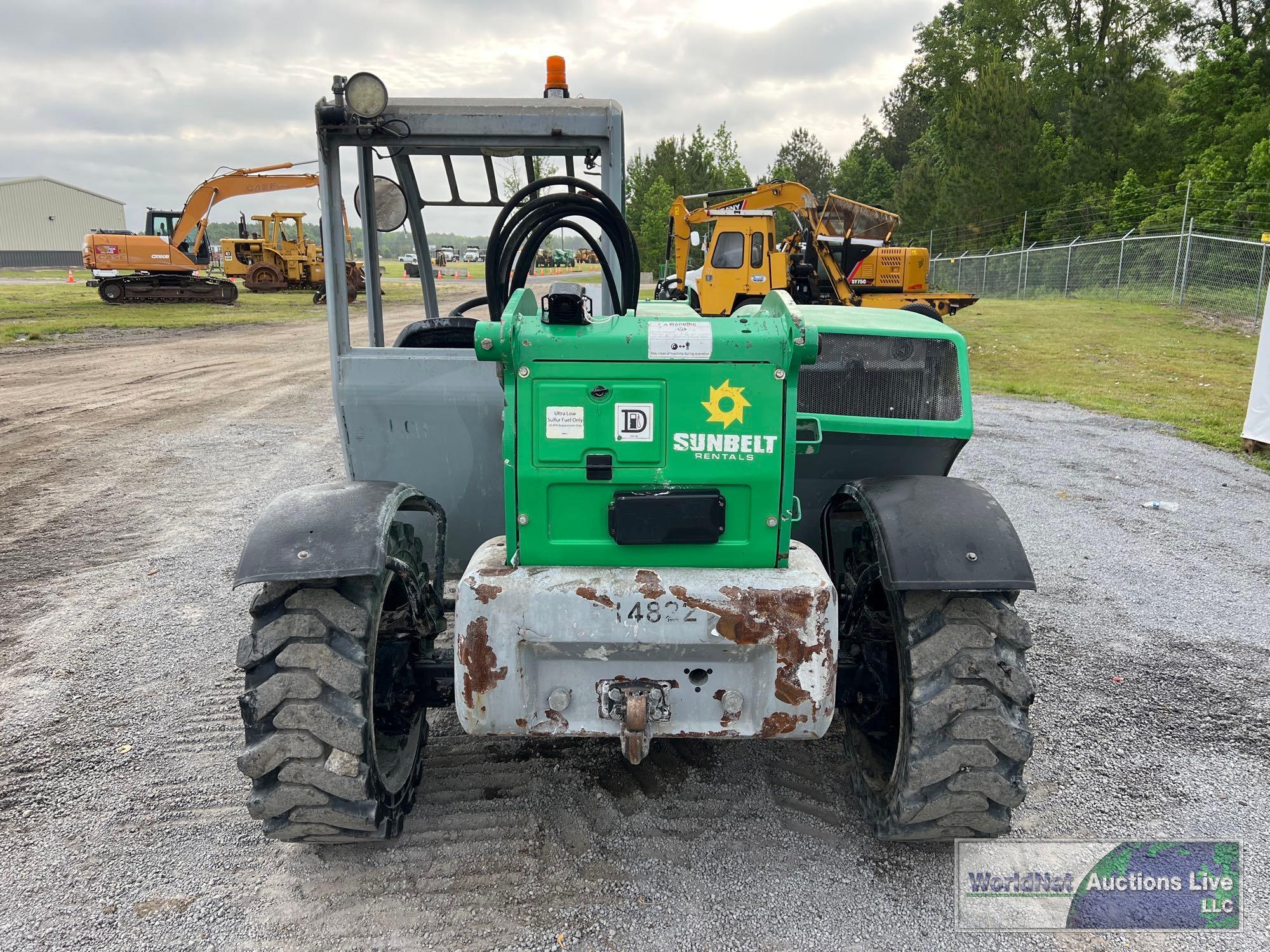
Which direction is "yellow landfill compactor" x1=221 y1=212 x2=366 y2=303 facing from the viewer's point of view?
to the viewer's right

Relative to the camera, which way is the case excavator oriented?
to the viewer's right

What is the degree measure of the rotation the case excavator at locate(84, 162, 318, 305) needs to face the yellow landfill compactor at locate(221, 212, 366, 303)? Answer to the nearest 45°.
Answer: approximately 45° to its left

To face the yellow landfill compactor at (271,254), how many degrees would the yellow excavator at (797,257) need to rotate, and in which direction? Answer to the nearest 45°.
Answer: approximately 45° to its right

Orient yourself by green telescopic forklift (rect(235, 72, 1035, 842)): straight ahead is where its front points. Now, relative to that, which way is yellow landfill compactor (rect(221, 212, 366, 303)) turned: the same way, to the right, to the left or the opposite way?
to the right

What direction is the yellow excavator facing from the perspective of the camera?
to the viewer's left

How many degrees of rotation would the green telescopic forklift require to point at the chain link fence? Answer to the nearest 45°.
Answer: approximately 45° to its right

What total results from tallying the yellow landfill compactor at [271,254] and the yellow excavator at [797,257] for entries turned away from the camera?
0

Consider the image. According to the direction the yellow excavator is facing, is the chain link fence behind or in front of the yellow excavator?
behind

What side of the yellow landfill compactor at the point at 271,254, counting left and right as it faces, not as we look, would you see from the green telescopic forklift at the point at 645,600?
right

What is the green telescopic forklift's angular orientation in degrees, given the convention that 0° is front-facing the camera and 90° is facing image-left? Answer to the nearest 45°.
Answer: approximately 180°
